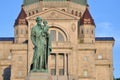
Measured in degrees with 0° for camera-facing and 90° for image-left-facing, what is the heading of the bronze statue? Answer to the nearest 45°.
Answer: approximately 0°
